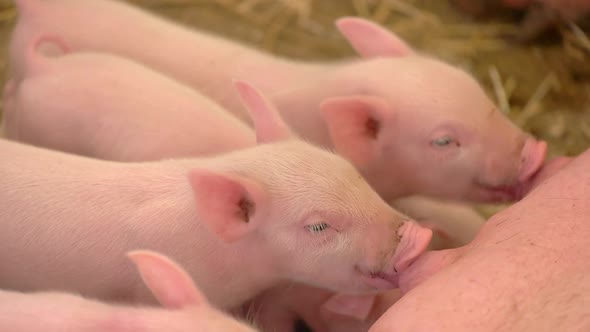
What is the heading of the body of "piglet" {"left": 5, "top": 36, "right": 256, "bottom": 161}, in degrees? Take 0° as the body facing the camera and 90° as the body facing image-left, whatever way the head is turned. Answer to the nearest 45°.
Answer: approximately 270°

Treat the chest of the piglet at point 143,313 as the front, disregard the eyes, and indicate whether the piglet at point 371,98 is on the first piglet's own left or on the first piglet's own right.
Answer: on the first piglet's own left

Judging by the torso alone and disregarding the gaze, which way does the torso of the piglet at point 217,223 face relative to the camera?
to the viewer's right

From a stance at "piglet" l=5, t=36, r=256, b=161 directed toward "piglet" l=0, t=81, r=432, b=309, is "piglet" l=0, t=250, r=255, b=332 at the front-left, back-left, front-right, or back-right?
front-right

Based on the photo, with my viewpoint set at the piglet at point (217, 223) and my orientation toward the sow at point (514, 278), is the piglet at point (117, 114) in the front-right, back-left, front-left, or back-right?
back-left

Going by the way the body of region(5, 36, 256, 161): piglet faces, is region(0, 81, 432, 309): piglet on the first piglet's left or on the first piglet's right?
on the first piglet's right

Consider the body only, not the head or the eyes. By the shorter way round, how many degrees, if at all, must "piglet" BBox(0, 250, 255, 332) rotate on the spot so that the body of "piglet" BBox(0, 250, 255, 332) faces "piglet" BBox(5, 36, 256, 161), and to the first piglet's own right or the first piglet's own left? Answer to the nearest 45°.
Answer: approximately 90° to the first piglet's own left

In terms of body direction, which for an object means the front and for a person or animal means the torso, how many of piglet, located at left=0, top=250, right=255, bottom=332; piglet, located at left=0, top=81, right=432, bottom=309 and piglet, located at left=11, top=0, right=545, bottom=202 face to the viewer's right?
3

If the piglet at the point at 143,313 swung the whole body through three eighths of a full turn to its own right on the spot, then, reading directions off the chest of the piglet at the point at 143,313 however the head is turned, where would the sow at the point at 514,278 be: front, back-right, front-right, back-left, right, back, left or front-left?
back-left

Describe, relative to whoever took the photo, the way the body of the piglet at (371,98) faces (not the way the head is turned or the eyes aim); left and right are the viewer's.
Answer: facing to the right of the viewer

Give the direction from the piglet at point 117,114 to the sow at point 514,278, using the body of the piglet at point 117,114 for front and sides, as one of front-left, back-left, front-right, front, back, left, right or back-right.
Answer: front-right

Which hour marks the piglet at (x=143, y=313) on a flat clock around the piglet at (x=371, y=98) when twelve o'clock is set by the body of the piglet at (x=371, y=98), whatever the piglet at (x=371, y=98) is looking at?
the piglet at (x=143, y=313) is roughly at 4 o'clock from the piglet at (x=371, y=98).

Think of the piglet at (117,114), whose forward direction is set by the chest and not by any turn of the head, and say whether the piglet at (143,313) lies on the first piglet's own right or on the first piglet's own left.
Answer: on the first piglet's own right

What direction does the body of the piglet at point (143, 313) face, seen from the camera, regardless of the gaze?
to the viewer's right

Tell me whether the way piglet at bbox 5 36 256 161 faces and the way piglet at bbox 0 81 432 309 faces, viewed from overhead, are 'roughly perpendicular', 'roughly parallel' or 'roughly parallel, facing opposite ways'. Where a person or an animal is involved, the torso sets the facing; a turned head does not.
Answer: roughly parallel
